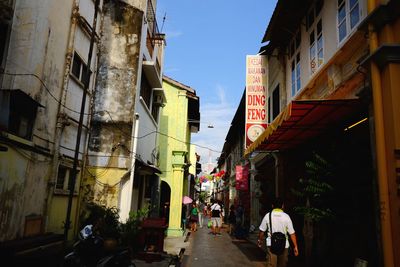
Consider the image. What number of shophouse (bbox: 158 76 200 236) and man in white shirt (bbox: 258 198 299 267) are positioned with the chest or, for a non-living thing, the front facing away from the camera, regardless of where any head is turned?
1

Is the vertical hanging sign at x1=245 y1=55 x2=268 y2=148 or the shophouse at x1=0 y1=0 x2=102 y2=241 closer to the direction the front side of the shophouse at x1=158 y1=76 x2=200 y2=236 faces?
the vertical hanging sign

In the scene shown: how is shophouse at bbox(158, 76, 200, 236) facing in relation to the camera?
to the viewer's right

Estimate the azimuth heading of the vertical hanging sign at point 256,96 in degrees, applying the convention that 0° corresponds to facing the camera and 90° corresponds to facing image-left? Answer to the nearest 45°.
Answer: approximately 0°

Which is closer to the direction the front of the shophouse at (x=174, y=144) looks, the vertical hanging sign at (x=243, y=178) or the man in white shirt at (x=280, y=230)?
the vertical hanging sign
